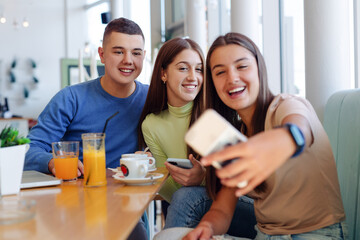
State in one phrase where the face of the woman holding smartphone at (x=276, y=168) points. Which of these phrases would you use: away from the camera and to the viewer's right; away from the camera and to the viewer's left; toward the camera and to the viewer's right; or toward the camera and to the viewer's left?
toward the camera and to the viewer's left

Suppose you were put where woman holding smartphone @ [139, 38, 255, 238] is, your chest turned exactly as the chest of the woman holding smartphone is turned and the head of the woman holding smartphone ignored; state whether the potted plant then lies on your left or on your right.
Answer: on your right

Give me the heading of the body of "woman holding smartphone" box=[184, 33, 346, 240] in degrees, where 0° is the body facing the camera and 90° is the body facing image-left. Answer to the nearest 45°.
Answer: approximately 45°

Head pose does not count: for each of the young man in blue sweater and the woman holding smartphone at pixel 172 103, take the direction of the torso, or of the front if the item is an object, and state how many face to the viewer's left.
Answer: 0

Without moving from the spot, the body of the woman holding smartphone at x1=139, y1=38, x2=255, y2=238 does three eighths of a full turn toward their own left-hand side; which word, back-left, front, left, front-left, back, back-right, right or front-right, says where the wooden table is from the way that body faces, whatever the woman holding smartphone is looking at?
back

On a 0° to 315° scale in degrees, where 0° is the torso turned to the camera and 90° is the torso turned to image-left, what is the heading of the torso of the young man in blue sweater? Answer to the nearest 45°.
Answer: approximately 315°

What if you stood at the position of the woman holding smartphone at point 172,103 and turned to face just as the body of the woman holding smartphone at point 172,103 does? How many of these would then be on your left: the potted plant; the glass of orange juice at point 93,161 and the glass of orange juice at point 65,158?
0
